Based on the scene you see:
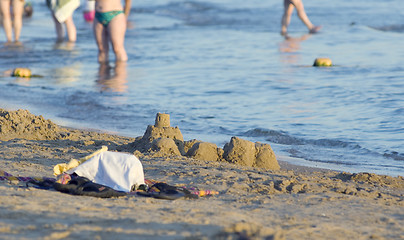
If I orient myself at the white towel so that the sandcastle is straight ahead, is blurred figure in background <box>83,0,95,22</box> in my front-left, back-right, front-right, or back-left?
front-left

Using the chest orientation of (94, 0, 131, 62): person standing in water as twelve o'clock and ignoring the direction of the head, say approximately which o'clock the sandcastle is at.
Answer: The sandcastle is roughly at 10 o'clock from the person standing in water.

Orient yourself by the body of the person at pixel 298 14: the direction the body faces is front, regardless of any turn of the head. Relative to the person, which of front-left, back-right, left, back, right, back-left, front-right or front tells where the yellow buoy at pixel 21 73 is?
back-right

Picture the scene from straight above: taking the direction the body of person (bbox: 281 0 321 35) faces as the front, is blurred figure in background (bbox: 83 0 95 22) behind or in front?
behind

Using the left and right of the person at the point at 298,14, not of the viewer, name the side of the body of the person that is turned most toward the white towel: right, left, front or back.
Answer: right

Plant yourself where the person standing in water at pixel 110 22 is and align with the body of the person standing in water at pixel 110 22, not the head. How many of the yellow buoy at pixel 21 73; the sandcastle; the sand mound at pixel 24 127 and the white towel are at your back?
0

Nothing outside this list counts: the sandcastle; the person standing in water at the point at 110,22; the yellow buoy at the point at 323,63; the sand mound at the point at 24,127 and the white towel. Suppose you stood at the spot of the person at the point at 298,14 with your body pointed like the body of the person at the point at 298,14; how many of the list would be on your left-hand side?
0

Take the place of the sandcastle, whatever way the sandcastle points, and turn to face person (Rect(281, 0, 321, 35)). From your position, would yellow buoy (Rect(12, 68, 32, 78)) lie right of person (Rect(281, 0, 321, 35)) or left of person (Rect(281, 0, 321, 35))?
left

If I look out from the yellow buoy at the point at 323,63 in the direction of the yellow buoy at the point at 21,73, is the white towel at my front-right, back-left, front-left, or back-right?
front-left

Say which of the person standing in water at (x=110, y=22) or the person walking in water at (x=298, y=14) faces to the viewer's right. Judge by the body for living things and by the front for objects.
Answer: the person walking in water at (x=298, y=14)

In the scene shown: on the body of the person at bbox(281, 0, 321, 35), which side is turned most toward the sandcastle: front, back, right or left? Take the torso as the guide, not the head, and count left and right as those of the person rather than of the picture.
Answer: right

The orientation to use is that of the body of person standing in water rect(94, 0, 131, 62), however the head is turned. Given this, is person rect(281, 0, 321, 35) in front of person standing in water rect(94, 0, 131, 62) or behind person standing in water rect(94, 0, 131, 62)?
behind

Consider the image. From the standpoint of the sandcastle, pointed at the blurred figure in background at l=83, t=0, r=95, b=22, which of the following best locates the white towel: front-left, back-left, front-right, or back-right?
back-left

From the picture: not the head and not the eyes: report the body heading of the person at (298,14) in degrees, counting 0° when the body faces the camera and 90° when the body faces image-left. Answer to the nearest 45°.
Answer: approximately 270°
